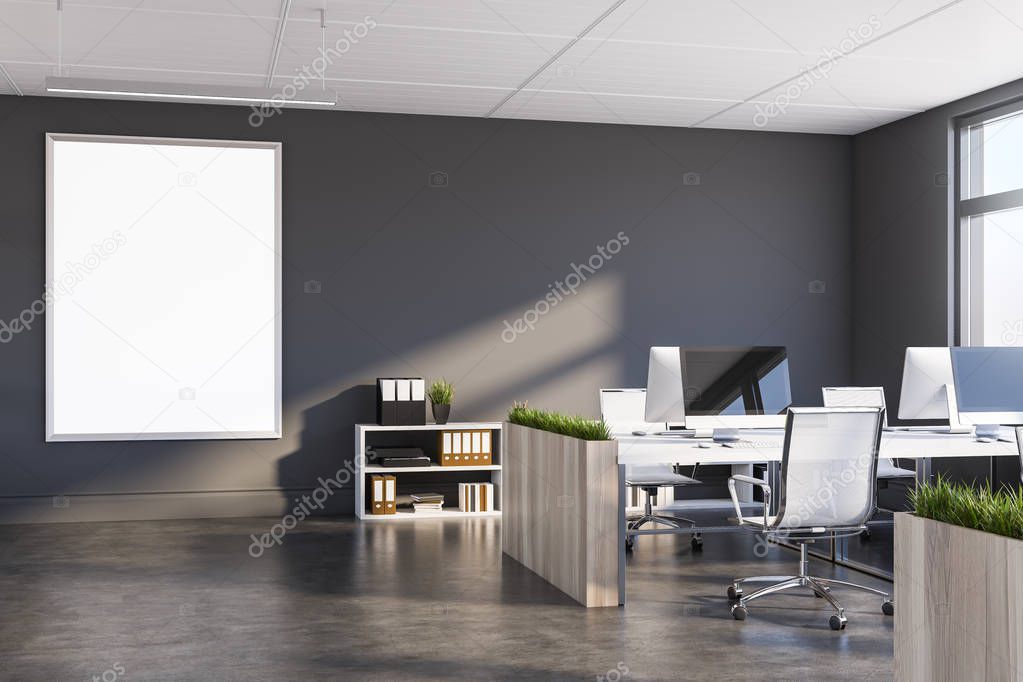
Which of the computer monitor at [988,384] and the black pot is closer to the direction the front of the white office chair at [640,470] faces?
the computer monitor

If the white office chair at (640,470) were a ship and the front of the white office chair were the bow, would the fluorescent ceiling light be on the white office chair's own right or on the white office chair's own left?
on the white office chair's own right

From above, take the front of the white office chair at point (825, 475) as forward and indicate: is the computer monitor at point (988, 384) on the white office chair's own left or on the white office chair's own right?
on the white office chair's own right

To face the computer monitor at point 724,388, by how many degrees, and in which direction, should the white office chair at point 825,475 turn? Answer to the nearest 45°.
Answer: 0° — it already faces it

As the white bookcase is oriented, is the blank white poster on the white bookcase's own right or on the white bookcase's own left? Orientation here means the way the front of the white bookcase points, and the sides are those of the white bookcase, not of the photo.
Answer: on the white bookcase's own right

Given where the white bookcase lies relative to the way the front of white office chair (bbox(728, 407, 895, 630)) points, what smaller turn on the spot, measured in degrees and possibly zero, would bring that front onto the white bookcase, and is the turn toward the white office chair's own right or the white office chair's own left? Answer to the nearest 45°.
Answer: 0° — it already faces it

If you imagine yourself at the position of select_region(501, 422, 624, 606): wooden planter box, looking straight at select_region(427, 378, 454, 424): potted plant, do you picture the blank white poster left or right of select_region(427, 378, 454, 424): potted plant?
left

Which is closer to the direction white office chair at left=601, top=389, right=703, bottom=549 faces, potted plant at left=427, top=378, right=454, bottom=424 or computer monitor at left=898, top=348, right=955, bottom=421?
the computer monitor

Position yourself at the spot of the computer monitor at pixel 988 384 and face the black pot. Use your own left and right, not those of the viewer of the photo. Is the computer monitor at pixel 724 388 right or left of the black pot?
left

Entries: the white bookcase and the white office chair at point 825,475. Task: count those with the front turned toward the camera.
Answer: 1

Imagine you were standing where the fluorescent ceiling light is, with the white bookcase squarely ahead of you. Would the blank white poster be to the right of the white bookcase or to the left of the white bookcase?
left

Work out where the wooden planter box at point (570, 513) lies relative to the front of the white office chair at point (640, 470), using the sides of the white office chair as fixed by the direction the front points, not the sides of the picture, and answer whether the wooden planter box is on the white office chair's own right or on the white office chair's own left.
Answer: on the white office chair's own right
